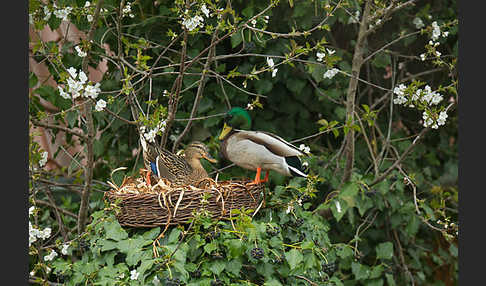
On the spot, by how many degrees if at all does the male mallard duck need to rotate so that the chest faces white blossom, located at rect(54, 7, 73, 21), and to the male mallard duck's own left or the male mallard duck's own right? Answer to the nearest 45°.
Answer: approximately 45° to the male mallard duck's own right

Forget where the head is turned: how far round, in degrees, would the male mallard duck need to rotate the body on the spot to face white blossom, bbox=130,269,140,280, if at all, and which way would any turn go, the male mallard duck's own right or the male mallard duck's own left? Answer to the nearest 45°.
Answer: approximately 45° to the male mallard duck's own left

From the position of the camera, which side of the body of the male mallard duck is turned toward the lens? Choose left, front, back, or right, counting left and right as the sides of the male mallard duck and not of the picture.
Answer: left
